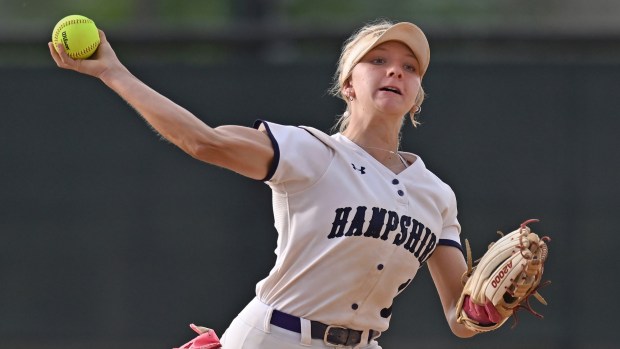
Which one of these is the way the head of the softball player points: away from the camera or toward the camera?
toward the camera

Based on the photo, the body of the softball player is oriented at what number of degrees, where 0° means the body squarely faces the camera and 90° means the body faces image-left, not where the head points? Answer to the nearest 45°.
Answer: approximately 315°
